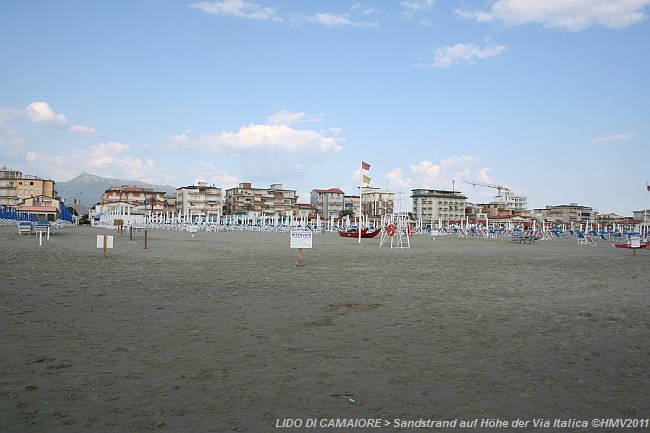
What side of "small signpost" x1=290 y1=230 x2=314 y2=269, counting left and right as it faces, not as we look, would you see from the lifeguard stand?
back

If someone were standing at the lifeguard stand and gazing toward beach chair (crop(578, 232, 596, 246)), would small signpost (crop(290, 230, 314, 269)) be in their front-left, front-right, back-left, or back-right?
back-right

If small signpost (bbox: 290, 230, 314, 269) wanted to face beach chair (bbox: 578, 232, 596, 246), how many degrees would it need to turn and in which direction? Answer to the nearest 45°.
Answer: approximately 135° to its left

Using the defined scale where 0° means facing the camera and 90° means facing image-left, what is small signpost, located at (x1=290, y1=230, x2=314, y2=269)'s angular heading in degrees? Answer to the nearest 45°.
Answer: approximately 0°
